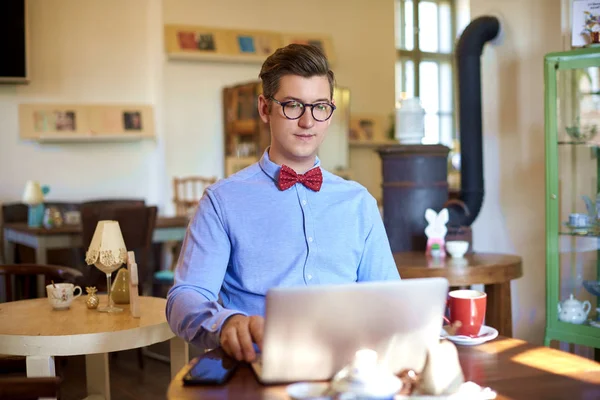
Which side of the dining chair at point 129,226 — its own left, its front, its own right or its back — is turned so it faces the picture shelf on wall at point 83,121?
front

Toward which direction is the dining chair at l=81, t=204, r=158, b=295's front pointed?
away from the camera

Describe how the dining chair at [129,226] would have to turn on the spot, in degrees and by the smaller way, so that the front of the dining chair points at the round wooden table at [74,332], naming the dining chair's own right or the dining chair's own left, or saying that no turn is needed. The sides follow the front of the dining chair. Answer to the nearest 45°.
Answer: approximately 180°

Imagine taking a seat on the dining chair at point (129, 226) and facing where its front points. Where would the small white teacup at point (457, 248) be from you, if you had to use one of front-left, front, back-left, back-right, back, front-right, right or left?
back-right

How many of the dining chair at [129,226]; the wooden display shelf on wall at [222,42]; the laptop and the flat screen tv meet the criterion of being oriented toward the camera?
2

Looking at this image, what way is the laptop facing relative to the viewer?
away from the camera

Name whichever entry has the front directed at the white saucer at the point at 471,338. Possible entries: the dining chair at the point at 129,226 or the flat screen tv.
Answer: the flat screen tv

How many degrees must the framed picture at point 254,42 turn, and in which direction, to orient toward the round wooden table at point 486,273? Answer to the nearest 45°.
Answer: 0° — it already faces it
